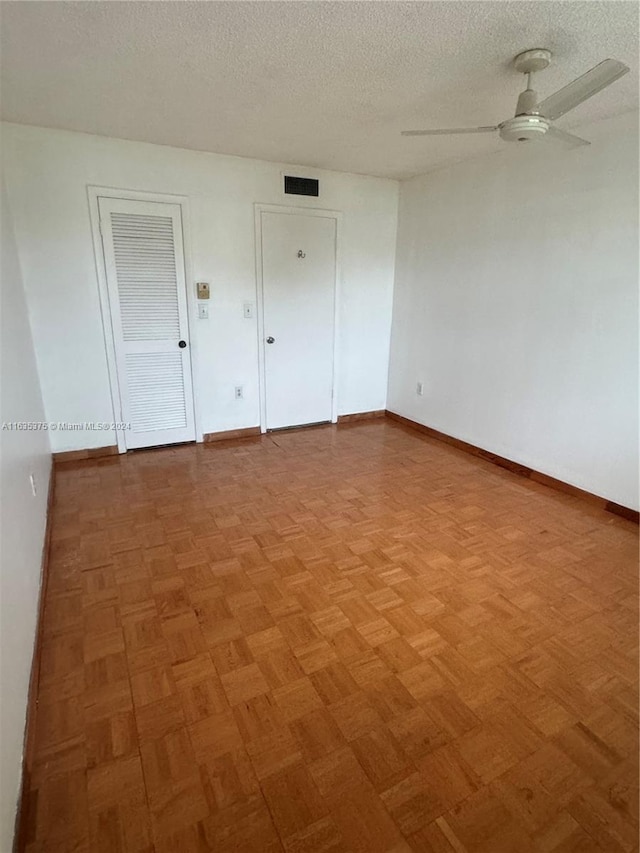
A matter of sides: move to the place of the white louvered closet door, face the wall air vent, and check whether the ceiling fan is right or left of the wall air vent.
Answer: right

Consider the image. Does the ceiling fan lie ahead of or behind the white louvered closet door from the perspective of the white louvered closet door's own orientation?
ahead

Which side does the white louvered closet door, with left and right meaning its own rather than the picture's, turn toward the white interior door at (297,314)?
left

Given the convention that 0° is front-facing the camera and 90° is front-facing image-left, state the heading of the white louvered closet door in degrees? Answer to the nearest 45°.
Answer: approximately 0°

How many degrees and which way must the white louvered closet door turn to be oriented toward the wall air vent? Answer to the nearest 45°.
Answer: approximately 90° to its left

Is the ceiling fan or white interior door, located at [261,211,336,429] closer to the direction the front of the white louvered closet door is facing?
the ceiling fan

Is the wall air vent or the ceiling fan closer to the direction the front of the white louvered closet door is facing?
the ceiling fan
